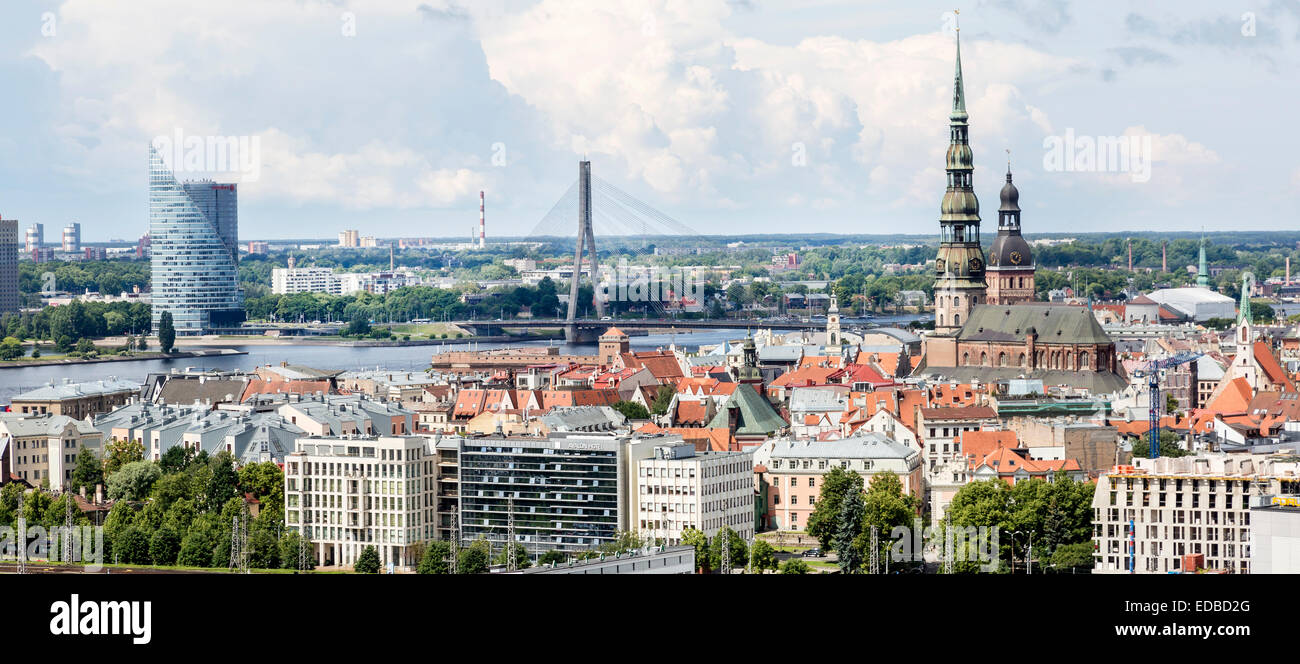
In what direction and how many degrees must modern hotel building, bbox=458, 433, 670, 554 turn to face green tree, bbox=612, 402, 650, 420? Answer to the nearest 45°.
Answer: approximately 180°

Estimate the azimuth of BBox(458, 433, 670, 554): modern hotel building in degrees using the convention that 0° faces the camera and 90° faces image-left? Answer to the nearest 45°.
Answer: approximately 0°

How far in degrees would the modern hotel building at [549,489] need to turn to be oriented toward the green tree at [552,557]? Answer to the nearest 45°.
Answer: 0° — it already faces it

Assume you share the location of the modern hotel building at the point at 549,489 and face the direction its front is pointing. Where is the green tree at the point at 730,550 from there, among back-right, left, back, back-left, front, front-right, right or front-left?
front-left

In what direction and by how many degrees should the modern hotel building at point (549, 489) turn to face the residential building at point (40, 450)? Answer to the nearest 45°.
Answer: approximately 135° to its right

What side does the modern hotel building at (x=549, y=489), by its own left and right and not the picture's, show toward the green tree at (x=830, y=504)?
left

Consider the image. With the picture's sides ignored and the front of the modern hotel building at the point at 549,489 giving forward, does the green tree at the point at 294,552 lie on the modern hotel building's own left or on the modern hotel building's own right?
on the modern hotel building's own right
